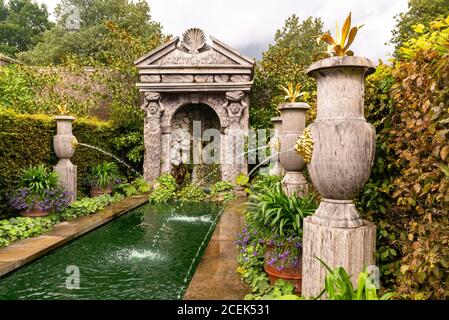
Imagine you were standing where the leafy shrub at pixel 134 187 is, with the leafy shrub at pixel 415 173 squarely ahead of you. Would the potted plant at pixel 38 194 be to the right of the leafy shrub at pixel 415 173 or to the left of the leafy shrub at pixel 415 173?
right

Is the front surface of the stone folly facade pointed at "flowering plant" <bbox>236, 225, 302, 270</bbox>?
yes

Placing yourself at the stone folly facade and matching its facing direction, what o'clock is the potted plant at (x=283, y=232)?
The potted plant is roughly at 12 o'clock from the stone folly facade.

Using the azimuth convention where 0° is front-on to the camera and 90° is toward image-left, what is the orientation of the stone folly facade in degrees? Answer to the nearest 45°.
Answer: approximately 0°

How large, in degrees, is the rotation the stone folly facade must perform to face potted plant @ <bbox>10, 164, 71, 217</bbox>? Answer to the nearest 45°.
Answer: approximately 45° to its right

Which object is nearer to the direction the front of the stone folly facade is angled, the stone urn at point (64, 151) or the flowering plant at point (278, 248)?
the flowering plant

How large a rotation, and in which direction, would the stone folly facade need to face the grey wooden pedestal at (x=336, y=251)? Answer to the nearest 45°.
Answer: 0° — it already faces it
